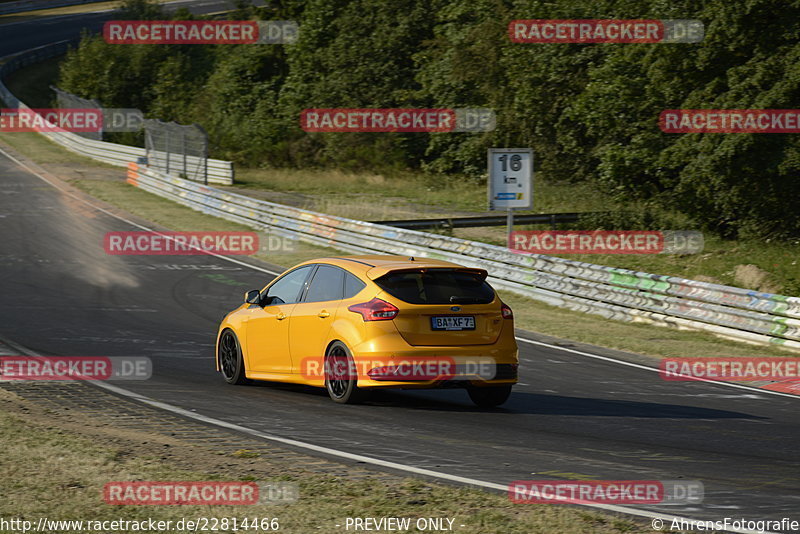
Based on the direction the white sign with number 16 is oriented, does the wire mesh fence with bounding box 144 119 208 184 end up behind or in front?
behind

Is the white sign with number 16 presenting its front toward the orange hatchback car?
yes

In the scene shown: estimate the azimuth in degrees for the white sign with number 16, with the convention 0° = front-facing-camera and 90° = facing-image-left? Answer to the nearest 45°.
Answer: approximately 0°

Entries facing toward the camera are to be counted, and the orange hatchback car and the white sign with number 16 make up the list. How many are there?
1

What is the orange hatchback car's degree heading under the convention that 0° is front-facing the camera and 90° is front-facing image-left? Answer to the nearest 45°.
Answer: approximately 135°

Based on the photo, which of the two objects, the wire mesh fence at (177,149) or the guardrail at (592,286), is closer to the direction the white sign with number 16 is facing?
the guardrail

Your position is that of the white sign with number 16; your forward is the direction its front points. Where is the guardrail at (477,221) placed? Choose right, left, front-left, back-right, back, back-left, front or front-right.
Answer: back

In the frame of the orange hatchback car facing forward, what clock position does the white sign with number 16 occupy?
The white sign with number 16 is roughly at 2 o'clock from the orange hatchback car.

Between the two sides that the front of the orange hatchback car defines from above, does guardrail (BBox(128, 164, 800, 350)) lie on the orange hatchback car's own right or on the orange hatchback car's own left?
on the orange hatchback car's own right
